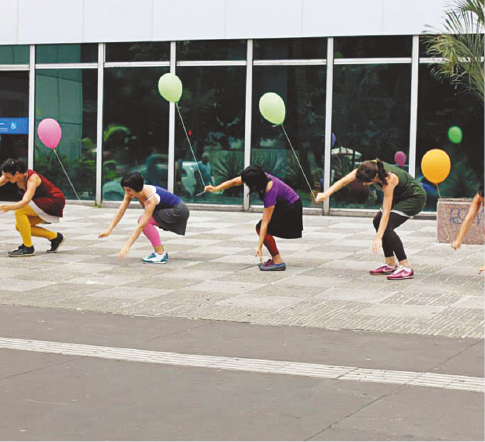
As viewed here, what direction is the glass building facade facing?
toward the camera

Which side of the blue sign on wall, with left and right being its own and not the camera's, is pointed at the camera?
front

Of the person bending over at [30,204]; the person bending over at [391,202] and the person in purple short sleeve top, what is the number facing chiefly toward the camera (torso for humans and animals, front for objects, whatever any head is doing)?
0

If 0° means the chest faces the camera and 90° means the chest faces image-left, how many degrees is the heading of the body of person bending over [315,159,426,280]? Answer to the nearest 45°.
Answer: approximately 90°

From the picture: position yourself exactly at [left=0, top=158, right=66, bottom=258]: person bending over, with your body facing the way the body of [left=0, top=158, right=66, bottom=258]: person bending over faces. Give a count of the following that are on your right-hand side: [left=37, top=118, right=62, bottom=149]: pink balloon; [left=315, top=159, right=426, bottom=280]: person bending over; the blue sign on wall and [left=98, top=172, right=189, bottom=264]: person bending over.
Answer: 2

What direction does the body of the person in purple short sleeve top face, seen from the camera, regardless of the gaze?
to the viewer's left

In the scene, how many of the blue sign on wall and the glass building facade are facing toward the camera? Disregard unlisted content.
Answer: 2

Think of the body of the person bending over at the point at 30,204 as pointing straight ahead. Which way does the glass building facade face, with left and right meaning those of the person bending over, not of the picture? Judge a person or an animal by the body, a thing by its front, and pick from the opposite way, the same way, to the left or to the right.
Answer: to the left

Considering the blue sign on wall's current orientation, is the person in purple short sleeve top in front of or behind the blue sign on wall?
in front

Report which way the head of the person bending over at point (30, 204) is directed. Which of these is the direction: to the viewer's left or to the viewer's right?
to the viewer's left

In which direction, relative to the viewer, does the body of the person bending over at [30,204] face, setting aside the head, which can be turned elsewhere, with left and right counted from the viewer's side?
facing to the left of the viewer

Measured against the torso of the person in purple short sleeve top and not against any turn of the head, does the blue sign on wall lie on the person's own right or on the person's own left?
on the person's own right

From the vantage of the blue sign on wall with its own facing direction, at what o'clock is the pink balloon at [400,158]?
The pink balloon is roughly at 10 o'clock from the blue sign on wall.
